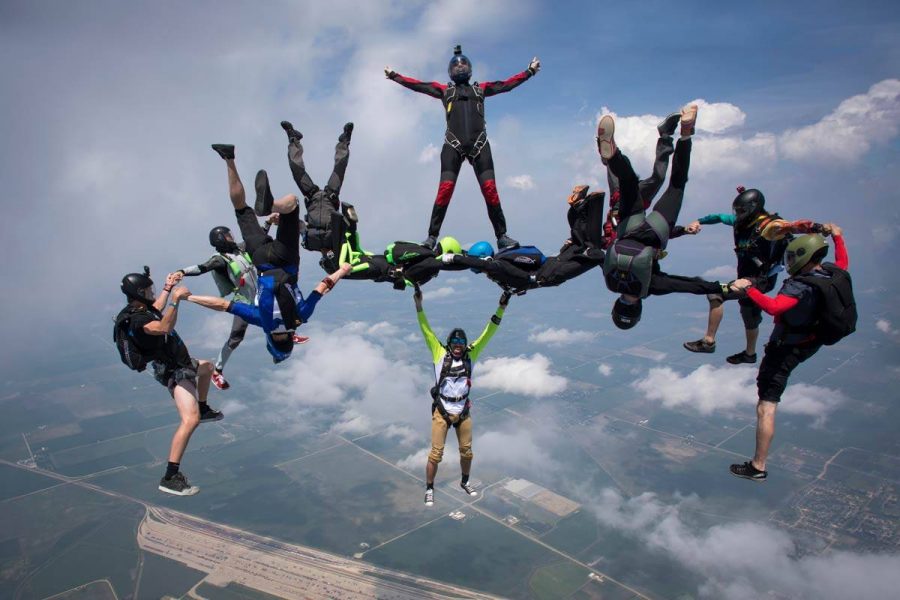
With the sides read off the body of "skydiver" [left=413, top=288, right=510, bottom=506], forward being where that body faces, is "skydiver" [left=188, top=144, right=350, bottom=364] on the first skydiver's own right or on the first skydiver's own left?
on the first skydiver's own right

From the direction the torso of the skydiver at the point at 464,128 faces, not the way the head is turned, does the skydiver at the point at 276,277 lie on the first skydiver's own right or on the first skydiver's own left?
on the first skydiver's own right

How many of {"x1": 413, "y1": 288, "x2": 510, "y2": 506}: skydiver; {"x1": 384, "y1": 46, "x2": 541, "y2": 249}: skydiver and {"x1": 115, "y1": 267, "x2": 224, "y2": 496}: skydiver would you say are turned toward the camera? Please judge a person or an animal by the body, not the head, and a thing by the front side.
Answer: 2

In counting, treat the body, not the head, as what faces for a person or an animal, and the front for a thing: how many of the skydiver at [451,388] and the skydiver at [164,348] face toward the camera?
1

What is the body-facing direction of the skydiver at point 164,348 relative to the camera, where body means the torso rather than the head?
to the viewer's right

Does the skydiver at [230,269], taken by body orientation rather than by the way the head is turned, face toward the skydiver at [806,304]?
yes
